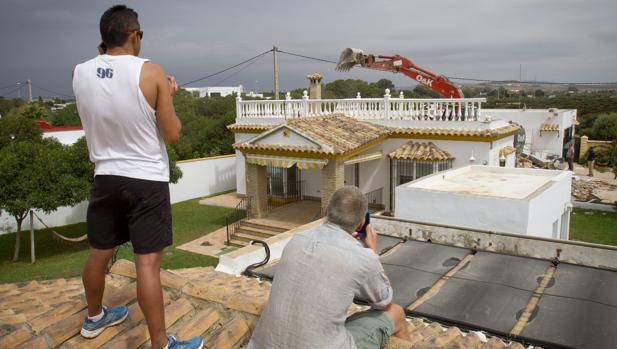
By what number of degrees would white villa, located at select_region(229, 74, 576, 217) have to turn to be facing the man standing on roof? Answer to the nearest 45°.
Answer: approximately 45° to its left

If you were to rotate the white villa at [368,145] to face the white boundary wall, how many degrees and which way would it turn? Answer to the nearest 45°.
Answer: approximately 90° to its right

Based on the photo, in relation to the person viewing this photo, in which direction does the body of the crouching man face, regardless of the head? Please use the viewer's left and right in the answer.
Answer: facing away from the viewer and to the right of the viewer

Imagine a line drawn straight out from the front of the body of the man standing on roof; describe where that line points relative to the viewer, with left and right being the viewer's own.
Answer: facing away from the viewer and to the right of the viewer

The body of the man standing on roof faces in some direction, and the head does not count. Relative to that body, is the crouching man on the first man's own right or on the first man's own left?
on the first man's own right

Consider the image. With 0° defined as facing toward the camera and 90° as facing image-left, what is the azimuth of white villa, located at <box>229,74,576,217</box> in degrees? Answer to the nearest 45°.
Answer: approximately 45°

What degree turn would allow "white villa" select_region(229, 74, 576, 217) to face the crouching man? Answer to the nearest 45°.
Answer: approximately 45° to its left

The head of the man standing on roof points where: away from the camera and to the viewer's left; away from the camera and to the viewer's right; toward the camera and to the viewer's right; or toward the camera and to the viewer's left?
away from the camera and to the viewer's right

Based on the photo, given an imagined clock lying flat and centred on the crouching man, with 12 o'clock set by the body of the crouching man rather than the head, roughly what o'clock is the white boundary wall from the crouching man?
The white boundary wall is roughly at 10 o'clock from the crouching man.

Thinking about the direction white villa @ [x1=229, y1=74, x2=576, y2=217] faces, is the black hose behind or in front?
in front

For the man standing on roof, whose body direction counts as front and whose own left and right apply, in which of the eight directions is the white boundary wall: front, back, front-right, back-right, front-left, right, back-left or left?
front-left

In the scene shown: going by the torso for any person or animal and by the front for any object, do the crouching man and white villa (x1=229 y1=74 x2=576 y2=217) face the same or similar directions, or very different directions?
very different directions

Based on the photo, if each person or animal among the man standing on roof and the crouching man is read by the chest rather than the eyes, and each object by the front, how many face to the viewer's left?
0

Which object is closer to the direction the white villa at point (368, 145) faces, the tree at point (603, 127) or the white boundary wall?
the white boundary wall

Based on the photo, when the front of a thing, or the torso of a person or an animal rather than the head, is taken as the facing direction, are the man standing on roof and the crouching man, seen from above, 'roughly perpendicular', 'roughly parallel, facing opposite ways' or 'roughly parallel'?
roughly parallel

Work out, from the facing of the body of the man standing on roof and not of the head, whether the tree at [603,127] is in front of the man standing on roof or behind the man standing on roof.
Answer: in front
